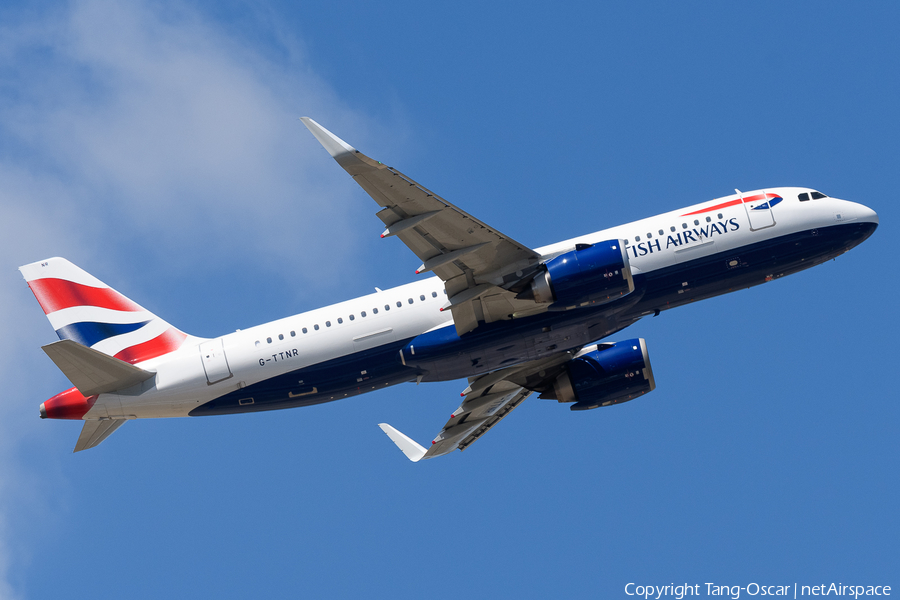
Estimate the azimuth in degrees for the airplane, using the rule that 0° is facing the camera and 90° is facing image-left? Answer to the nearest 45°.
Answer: approximately 270°
